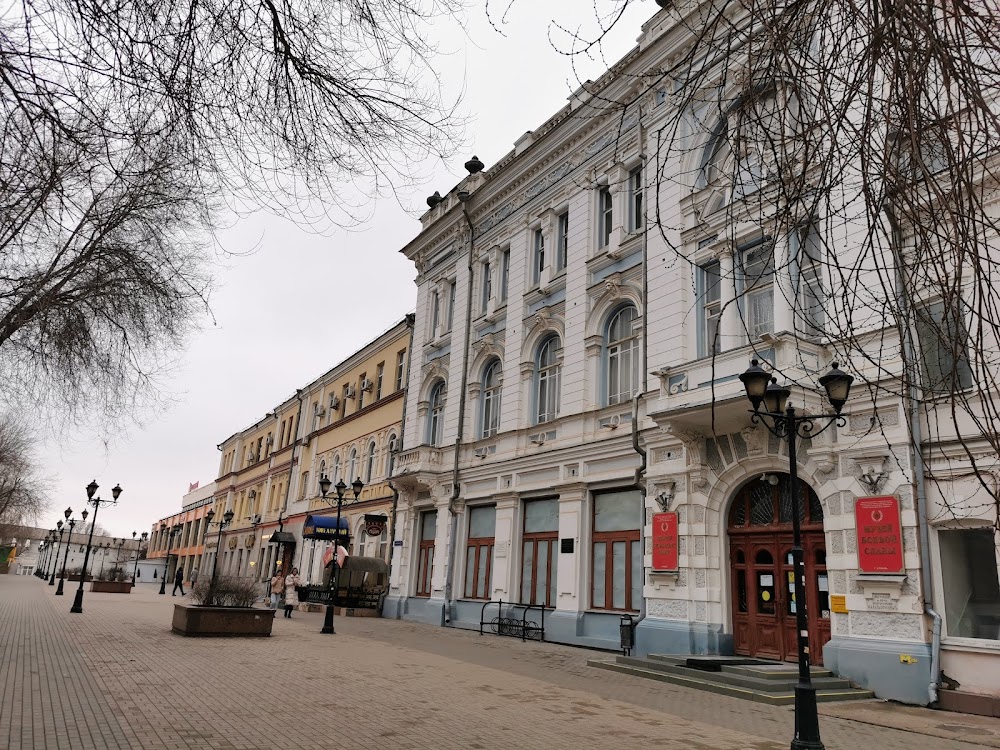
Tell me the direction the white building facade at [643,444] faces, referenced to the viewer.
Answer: facing the viewer and to the left of the viewer

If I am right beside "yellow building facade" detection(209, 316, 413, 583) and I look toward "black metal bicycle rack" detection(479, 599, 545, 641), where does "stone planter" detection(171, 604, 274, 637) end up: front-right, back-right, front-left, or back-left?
front-right

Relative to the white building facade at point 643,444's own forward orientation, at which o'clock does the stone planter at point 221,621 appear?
The stone planter is roughly at 1 o'clock from the white building facade.

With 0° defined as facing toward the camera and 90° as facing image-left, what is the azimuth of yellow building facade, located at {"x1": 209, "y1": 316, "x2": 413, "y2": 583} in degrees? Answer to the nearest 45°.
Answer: approximately 45°

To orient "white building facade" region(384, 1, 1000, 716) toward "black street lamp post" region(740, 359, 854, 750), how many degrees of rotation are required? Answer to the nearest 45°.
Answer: approximately 45° to its left

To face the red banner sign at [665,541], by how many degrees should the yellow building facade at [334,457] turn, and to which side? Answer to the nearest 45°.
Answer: approximately 45° to its left

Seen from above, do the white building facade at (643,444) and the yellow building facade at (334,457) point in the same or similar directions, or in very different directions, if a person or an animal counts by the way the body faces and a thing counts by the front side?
same or similar directions

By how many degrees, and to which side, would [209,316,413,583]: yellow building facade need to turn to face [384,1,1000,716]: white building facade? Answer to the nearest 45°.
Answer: approximately 45° to its left

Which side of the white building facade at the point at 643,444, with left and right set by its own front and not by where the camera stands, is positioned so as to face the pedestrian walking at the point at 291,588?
right

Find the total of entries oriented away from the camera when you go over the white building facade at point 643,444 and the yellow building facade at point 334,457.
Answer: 0

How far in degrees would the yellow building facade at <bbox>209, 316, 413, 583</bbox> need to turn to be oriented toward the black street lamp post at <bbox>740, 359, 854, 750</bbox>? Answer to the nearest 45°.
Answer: approximately 45° to its left

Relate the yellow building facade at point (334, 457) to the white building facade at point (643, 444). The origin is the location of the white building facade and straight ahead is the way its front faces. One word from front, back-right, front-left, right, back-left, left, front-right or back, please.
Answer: right

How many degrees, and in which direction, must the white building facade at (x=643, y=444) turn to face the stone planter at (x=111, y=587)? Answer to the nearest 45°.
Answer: approximately 90° to its right
